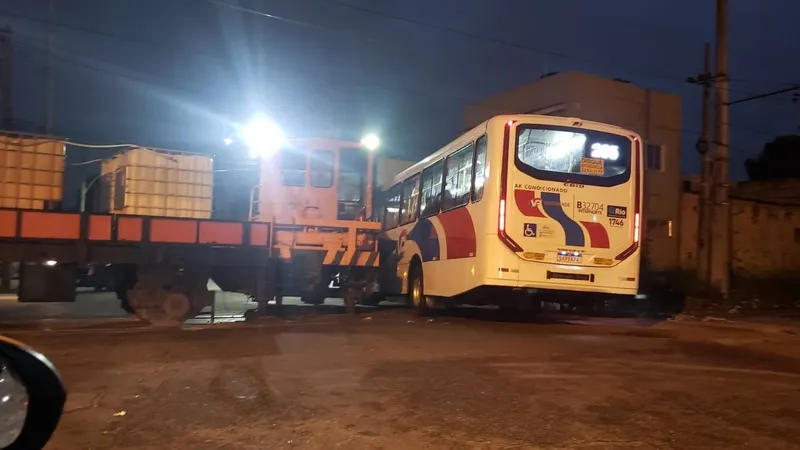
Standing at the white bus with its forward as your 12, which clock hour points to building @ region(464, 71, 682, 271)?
The building is roughly at 2 o'clock from the white bus.

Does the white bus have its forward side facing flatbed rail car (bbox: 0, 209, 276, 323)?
no

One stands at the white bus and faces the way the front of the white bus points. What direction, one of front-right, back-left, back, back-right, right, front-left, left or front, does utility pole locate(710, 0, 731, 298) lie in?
right

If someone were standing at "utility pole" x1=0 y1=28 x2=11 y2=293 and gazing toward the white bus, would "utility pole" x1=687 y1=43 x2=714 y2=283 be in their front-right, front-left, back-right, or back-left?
front-left

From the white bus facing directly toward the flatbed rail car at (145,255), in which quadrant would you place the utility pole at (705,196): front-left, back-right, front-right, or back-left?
back-right

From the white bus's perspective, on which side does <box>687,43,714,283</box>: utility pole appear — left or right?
on its right

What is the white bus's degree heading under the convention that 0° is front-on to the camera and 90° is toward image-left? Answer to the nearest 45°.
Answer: approximately 135°

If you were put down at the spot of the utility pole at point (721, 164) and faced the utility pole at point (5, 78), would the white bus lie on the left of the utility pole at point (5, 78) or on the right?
left

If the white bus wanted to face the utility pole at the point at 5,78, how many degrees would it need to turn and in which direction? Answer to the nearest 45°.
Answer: approximately 45° to its left
